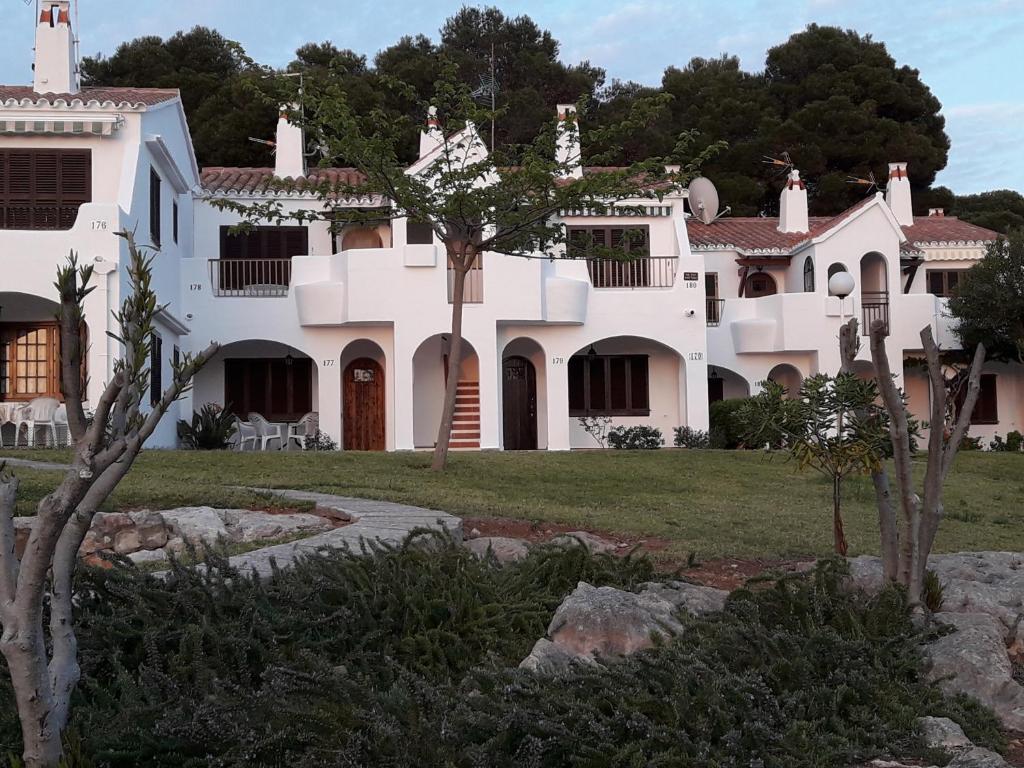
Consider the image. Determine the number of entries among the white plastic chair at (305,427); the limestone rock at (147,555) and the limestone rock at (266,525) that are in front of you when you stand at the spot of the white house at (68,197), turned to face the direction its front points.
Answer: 2

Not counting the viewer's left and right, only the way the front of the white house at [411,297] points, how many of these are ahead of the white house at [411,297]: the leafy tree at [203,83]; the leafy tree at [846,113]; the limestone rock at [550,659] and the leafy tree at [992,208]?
1

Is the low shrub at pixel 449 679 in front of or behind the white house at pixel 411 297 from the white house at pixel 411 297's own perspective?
in front

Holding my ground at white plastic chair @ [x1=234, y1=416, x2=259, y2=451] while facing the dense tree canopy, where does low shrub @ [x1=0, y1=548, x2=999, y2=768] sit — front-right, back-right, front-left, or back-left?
back-right

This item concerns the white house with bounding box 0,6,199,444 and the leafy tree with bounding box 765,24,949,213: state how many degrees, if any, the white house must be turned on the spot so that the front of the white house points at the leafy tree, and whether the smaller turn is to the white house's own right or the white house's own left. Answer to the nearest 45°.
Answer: approximately 135° to the white house's own left

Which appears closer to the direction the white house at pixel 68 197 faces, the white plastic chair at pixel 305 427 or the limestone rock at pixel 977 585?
the limestone rock

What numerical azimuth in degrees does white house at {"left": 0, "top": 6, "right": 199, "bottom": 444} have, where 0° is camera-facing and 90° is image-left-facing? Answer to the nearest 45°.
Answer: approximately 0°

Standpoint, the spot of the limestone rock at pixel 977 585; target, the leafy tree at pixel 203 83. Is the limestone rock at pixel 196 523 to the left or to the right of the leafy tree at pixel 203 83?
left

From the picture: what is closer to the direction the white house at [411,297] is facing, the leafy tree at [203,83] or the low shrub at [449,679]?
the low shrub

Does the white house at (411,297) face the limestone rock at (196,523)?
yes

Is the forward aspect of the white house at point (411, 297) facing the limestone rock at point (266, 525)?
yes

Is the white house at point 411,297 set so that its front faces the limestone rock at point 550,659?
yes

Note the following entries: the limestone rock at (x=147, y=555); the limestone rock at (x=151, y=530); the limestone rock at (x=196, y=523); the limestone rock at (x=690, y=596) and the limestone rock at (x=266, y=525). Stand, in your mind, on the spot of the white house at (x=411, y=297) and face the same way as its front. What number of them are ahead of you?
5
